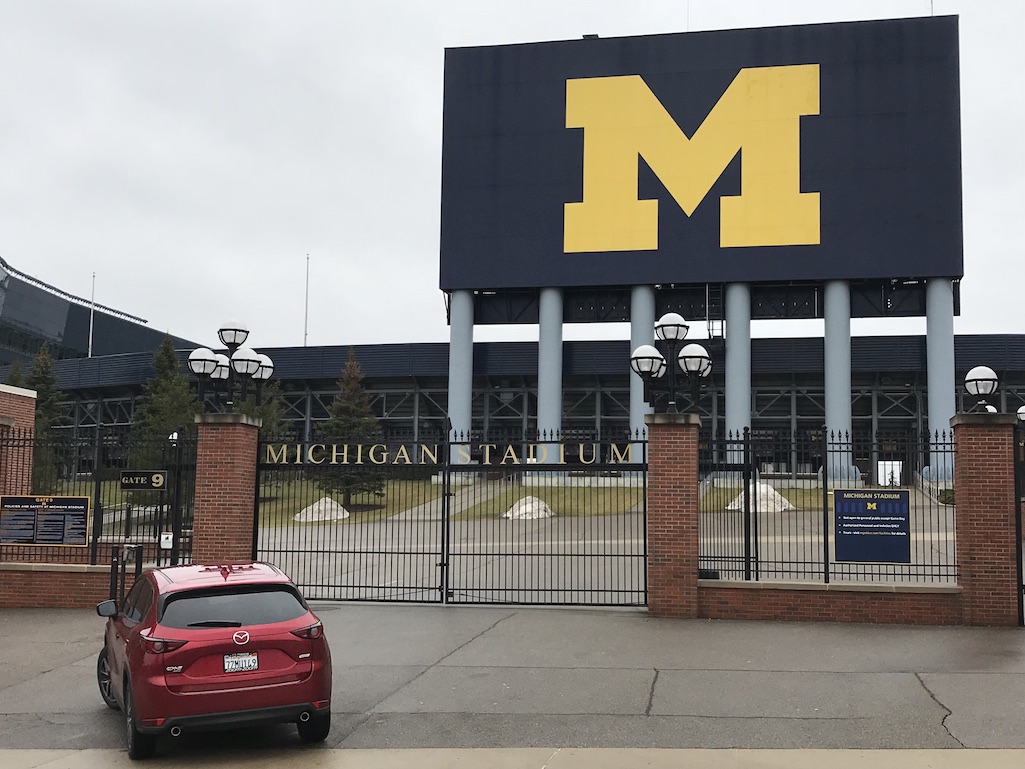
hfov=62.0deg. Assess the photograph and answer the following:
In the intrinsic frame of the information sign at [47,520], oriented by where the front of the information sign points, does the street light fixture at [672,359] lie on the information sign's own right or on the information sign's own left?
on the information sign's own left

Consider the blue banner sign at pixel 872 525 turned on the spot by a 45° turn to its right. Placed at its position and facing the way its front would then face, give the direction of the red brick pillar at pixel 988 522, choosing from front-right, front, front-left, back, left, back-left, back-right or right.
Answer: back-left

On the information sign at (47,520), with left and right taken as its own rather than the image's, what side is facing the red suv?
front

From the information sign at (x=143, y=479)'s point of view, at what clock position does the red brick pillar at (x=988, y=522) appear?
The red brick pillar is roughly at 10 o'clock from the information sign.

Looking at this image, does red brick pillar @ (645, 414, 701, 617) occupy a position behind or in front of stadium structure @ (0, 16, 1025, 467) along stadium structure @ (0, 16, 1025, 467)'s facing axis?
in front

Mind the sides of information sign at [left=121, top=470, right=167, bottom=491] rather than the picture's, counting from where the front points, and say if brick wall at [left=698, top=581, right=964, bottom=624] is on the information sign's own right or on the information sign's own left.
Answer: on the information sign's own left

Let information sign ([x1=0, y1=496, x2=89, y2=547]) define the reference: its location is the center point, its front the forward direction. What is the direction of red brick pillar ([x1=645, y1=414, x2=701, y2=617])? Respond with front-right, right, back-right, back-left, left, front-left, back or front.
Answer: front-left

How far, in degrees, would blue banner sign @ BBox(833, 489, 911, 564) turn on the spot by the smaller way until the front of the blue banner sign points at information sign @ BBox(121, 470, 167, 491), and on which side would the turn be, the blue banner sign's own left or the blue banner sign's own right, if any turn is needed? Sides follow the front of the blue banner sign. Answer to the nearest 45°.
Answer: approximately 90° to the blue banner sign's own right

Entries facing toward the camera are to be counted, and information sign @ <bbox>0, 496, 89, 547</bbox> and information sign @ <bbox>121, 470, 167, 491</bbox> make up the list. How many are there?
2

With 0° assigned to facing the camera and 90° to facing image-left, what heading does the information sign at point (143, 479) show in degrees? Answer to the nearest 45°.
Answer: approximately 0°

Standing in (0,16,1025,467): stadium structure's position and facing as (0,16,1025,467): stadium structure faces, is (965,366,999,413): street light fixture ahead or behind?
ahead

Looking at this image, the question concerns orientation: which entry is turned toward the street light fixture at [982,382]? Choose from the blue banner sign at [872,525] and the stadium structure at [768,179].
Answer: the stadium structure

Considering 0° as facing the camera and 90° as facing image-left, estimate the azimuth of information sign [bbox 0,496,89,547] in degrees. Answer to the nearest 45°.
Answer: approximately 0°
